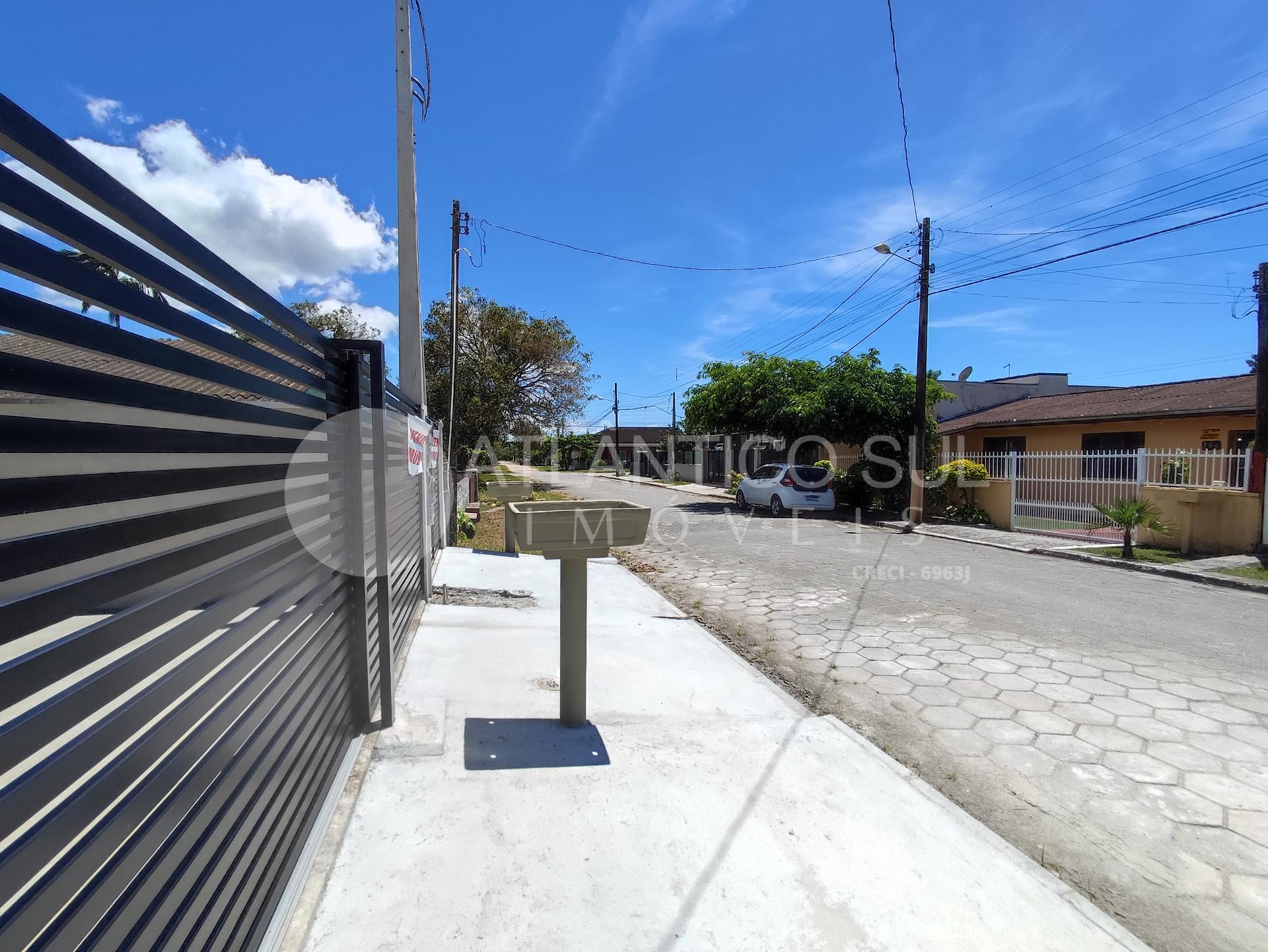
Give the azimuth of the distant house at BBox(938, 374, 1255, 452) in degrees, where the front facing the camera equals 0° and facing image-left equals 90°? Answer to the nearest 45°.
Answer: approximately 45°

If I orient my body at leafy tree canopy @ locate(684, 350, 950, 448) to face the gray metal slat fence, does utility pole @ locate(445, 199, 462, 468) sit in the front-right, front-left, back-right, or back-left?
front-right

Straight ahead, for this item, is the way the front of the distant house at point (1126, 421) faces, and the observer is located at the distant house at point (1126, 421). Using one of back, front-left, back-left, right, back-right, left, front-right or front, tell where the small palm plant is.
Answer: front-left

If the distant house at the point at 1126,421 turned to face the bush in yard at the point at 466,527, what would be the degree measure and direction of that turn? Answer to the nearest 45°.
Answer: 0° — it already faces it

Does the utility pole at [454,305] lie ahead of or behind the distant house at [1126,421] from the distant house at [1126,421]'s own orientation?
ahead

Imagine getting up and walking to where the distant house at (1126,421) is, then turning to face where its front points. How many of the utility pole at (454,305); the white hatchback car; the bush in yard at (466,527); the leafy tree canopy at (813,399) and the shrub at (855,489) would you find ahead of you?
5

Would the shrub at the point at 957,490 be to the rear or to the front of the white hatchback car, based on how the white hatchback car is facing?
to the rear

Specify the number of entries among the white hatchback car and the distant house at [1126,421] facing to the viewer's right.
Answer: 0

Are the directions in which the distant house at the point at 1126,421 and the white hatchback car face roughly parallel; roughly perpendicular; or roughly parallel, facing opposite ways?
roughly perpendicular

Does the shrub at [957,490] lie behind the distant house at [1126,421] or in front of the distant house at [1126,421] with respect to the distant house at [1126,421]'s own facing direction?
in front

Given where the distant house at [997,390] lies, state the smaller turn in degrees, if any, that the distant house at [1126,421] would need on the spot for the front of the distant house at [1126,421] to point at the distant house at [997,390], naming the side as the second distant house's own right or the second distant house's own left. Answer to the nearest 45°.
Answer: approximately 90° to the second distant house's own right
